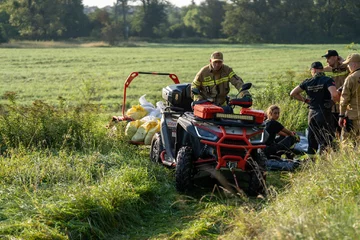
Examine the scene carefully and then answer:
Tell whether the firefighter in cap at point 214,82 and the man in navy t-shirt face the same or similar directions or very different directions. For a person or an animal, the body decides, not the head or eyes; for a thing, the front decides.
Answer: very different directions

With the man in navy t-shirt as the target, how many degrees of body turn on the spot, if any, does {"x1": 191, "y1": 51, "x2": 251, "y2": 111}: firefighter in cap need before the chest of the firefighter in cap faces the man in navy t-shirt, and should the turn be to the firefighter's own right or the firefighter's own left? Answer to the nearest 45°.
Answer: approximately 90° to the firefighter's own left

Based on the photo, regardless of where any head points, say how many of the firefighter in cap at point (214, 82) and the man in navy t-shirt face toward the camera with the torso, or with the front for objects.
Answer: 1

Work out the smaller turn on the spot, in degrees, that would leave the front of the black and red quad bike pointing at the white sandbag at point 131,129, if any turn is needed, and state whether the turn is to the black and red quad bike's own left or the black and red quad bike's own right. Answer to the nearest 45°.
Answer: approximately 180°

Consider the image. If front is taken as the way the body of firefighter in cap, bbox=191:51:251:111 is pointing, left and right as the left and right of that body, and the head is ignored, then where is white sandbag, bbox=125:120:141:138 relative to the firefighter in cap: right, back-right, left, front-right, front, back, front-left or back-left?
back-right
